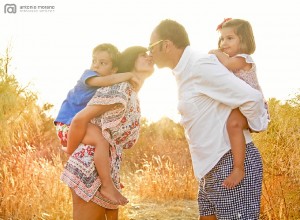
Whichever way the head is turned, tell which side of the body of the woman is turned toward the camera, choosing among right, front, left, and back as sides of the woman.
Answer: right

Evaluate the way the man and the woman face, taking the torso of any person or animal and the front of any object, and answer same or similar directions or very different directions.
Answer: very different directions

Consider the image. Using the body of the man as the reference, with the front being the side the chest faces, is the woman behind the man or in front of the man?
in front

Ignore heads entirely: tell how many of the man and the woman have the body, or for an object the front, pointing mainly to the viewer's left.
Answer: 1

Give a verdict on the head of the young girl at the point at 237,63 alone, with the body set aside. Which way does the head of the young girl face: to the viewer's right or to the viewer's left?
to the viewer's left

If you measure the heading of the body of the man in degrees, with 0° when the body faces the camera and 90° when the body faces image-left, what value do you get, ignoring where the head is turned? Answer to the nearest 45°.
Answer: approximately 90°

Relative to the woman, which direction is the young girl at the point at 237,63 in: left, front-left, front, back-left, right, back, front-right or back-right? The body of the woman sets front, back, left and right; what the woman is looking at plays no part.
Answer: front

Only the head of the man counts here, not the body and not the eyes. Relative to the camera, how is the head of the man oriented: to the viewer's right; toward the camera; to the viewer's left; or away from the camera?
to the viewer's left

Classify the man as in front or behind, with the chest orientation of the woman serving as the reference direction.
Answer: in front
